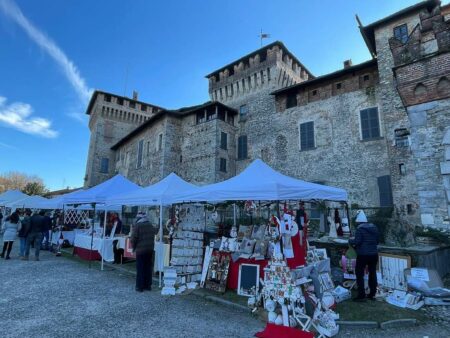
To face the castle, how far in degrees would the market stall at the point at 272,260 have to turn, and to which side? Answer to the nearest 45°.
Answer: approximately 180°

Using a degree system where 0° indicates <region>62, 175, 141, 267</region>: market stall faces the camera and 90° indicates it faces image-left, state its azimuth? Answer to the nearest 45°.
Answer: approximately 45°

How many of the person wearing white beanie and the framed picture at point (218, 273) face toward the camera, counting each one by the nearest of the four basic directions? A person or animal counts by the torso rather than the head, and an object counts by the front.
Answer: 1

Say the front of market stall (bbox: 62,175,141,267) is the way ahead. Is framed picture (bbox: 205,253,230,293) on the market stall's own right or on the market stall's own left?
on the market stall's own left

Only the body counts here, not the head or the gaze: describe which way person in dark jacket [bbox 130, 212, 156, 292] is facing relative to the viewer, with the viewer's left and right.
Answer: facing away from the viewer

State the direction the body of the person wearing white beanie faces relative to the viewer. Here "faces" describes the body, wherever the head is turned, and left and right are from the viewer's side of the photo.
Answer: facing away from the viewer and to the left of the viewer

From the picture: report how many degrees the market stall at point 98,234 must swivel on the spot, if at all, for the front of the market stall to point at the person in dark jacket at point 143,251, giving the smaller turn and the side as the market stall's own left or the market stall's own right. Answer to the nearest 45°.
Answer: approximately 45° to the market stall's own left

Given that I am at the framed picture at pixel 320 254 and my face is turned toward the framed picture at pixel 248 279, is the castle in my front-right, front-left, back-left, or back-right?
back-right

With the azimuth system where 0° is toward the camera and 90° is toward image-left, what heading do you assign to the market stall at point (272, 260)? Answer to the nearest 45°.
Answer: approximately 45°
